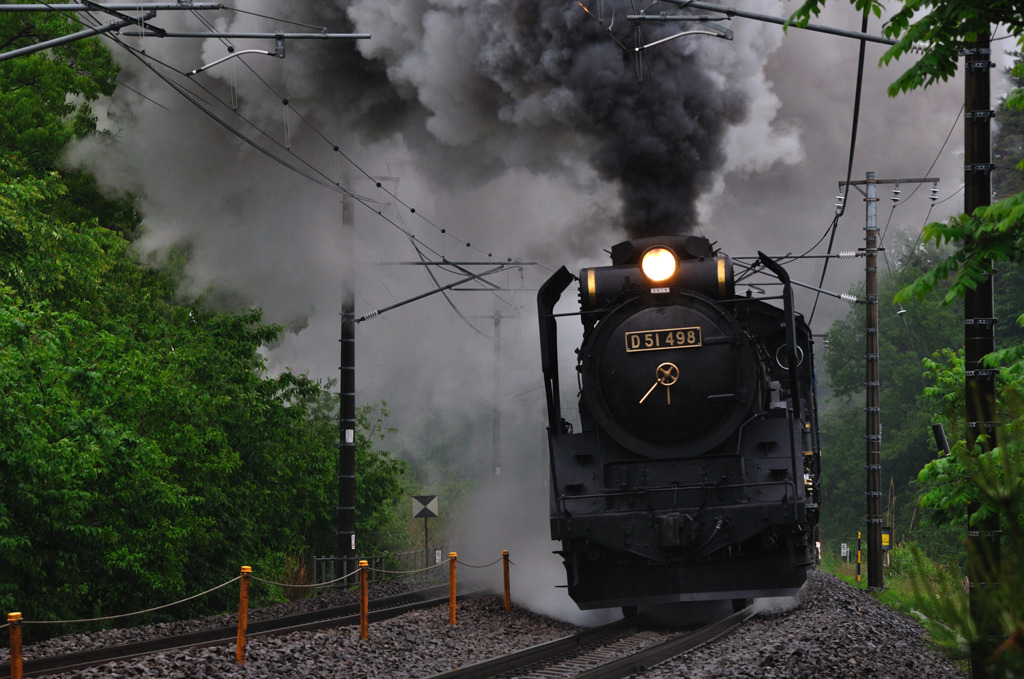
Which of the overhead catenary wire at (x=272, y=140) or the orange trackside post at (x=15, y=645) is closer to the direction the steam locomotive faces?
the orange trackside post

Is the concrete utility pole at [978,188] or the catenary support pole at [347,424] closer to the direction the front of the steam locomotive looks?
the concrete utility pole

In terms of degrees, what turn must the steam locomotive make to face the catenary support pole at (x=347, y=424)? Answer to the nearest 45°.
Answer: approximately 135° to its right

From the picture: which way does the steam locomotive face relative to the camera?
toward the camera

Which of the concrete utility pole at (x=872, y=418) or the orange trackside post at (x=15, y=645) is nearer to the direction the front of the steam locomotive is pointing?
the orange trackside post

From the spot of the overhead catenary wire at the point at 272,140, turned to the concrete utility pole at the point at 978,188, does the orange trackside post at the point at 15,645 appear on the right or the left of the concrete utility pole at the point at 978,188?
right

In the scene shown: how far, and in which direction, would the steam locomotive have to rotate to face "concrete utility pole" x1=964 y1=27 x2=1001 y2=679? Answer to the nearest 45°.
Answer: approximately 45° to its left

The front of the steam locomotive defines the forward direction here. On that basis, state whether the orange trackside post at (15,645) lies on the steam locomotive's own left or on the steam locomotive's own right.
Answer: on the steam locomotive's own right

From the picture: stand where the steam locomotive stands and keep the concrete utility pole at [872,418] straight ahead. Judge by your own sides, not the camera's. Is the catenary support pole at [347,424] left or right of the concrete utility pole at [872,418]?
left
